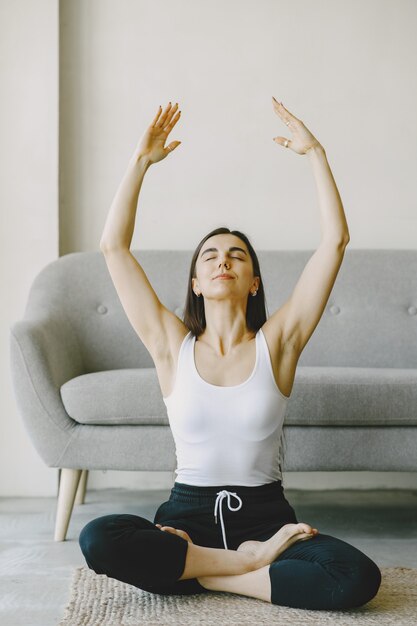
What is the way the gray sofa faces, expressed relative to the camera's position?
facing the viewer

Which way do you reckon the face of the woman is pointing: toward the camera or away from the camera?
toward the camera

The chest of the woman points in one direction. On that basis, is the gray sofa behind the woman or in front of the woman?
behind

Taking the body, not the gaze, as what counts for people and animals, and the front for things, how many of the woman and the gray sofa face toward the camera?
2

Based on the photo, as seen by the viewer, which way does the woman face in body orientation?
toward the camera

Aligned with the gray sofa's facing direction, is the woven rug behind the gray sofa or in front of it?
in front

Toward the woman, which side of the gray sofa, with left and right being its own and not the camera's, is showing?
front

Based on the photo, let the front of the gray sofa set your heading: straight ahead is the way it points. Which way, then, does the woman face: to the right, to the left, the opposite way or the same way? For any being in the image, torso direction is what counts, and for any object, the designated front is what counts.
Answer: the same way
